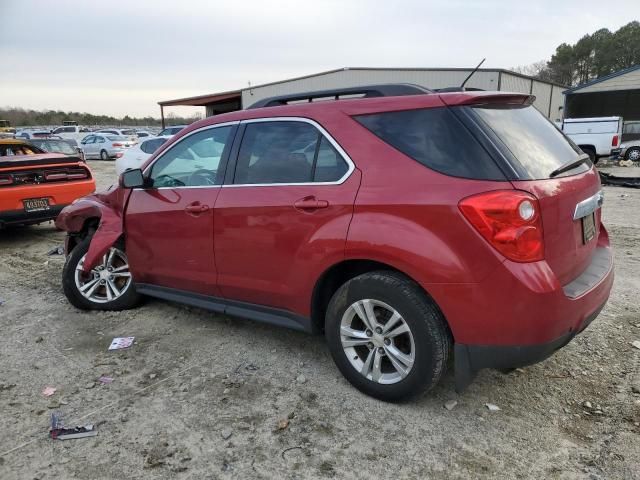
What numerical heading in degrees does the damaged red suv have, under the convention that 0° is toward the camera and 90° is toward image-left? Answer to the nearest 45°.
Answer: approximately 135°

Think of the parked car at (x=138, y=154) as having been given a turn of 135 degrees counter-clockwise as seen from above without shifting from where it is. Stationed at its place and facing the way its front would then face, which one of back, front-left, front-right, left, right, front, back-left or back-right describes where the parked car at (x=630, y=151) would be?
front

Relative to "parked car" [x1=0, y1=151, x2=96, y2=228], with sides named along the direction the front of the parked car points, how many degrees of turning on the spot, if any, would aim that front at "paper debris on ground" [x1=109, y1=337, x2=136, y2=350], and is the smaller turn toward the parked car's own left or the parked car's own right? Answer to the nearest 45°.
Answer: approximately 180°

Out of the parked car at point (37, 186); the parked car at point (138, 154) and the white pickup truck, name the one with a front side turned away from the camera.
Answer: the parked car at point (37, 186)

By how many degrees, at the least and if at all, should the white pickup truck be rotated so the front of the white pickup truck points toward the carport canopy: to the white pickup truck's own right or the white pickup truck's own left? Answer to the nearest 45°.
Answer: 0° — it already faces it

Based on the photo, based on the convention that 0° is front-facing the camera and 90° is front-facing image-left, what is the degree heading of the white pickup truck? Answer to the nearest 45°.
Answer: approximately 90°

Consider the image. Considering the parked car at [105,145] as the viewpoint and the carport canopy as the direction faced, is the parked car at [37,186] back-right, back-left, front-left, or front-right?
back-right

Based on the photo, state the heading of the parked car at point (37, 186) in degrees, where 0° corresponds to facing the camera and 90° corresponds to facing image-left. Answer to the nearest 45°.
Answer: approximately 180°
